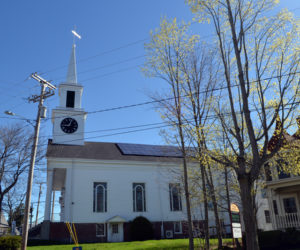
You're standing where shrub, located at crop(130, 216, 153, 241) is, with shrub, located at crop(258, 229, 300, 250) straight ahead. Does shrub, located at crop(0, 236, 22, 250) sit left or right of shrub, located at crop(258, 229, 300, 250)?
right

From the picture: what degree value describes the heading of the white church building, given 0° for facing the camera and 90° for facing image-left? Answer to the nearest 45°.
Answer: approximately 90°

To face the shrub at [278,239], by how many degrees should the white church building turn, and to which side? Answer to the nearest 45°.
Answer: approximately 135° to its left

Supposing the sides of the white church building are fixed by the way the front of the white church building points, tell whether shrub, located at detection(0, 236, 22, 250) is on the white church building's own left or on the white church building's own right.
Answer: on the white church building's own left
